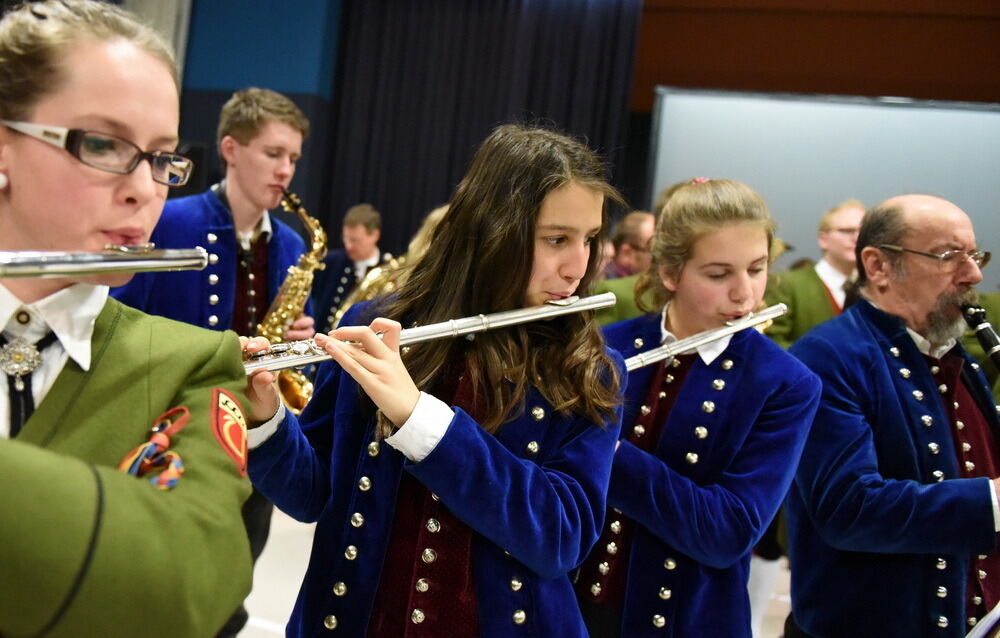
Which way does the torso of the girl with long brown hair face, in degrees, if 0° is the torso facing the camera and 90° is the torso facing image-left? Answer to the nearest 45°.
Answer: approximately 0°

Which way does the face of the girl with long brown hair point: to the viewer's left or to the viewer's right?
to the viewer's right

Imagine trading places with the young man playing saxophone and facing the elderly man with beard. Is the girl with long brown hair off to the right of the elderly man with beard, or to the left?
right

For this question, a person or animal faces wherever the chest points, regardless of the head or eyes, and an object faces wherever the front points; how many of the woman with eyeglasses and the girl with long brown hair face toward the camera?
2

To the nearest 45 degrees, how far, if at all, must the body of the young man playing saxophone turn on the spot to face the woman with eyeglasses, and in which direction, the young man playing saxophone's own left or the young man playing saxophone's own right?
approximately 45° to the young man playing saxophone's own right
